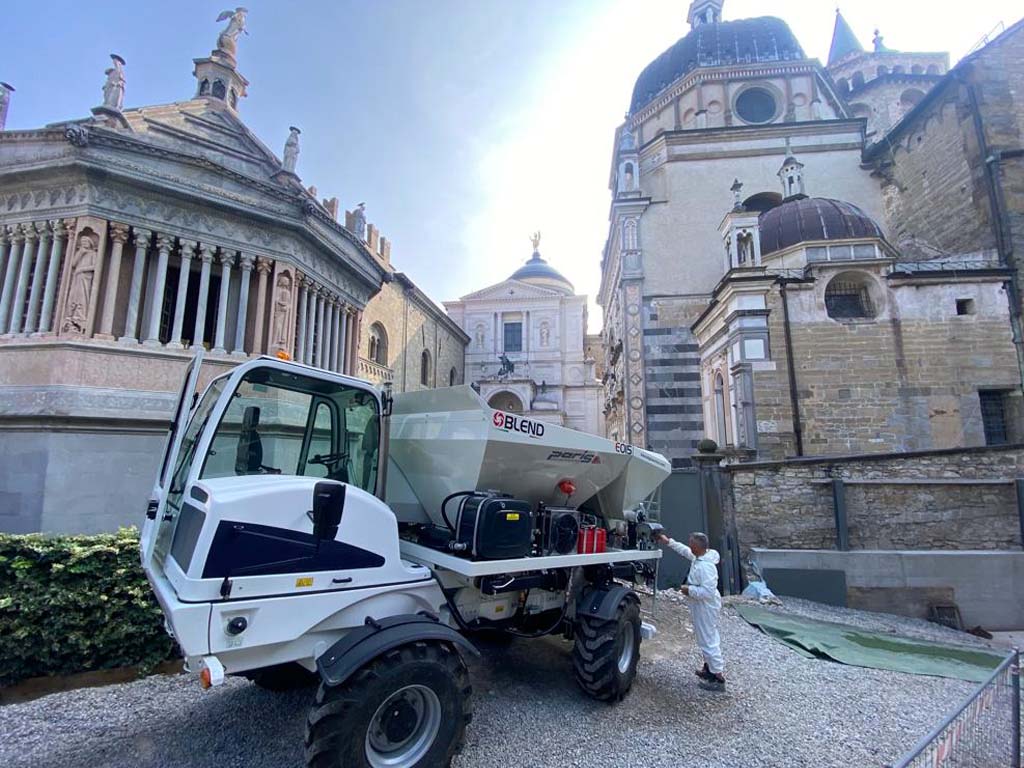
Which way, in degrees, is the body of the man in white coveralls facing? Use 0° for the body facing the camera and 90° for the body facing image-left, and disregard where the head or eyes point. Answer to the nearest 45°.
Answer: approximately 90°

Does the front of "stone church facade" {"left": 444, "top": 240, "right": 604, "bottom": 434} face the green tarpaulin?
yes

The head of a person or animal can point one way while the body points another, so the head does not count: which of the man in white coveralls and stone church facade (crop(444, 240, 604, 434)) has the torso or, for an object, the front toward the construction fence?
the stone church facade

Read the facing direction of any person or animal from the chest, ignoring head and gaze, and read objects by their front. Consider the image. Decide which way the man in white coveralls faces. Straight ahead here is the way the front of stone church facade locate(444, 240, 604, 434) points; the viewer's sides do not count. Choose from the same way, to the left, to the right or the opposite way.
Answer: to the right

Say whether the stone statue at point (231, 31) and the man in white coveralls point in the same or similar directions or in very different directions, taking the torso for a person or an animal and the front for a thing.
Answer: very different directions

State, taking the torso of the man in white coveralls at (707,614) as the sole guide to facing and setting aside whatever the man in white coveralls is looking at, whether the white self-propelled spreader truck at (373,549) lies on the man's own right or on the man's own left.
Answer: on the man's own left

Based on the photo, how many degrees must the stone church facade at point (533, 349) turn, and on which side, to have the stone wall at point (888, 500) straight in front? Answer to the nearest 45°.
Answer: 0° — it already faces it

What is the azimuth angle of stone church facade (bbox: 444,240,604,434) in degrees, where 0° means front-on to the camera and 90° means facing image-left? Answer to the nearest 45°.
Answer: approximately 0°

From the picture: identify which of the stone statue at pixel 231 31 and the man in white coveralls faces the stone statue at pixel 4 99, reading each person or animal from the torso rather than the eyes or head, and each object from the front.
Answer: the man in white coveralls
